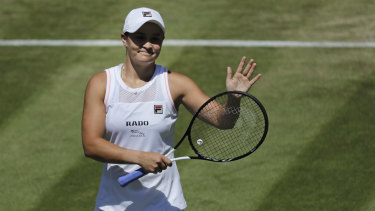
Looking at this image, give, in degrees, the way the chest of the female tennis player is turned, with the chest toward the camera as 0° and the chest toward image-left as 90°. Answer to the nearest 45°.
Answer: approximately 0°
